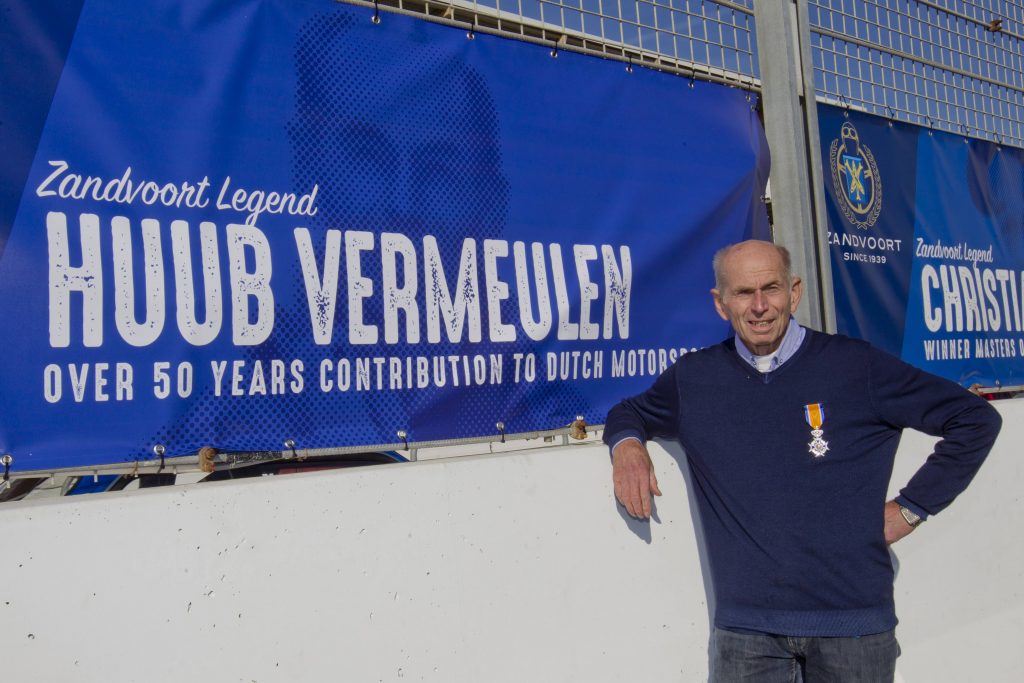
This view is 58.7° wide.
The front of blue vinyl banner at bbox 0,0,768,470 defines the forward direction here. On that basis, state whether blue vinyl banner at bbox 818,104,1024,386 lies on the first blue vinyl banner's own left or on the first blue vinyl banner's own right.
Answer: on the first blue vinyl banner's own left

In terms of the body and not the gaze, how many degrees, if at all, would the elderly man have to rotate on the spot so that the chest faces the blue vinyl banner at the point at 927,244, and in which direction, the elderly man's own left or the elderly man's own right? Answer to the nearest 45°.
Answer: approximately 180°

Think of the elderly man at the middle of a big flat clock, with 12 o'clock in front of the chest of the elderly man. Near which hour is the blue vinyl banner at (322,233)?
The blue vinyl banner is roughly at 3 o'clock from the elderly man.

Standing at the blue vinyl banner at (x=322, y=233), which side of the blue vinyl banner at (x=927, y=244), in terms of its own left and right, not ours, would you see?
right

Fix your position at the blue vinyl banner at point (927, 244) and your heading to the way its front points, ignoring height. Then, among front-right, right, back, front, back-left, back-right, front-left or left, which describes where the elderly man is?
front-right

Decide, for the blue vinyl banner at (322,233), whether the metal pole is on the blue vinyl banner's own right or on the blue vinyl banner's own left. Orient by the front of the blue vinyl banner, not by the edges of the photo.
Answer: on the blue vinyl banner's own left

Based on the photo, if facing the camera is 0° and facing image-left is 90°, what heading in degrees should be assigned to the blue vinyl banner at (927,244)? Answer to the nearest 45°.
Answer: approximately 315°

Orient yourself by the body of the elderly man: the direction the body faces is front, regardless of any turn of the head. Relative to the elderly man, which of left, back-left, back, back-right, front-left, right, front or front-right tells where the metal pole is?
back
